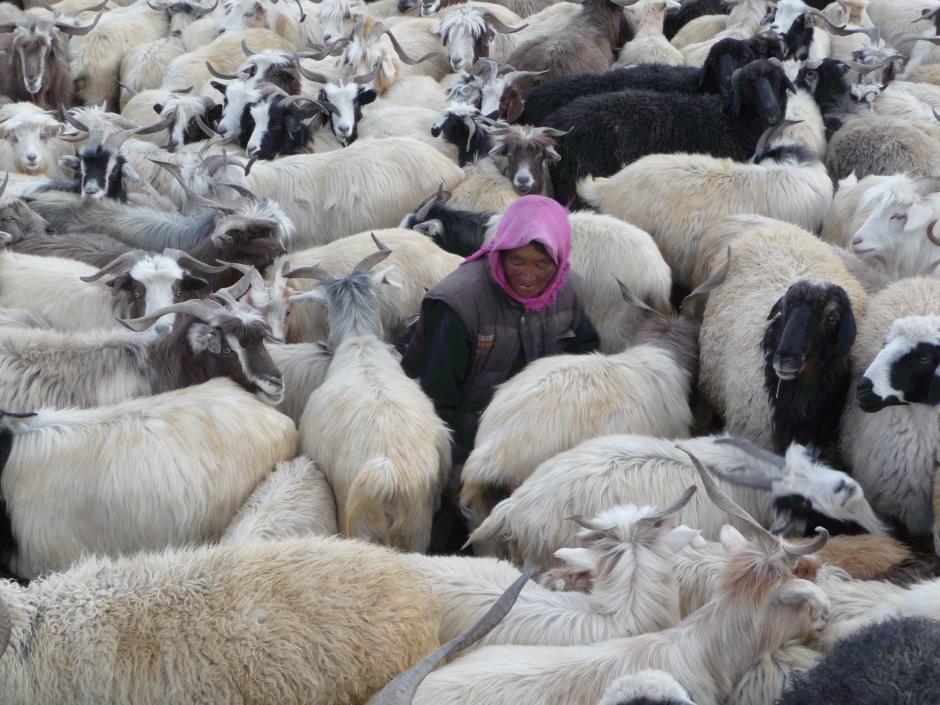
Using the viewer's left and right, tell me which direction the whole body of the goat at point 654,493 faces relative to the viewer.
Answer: facing to the right of the viewer

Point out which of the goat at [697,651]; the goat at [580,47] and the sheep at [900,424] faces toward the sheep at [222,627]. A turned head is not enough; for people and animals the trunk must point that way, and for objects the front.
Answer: the sheep at [900,424]

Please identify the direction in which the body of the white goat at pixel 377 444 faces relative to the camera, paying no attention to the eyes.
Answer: away from the camera

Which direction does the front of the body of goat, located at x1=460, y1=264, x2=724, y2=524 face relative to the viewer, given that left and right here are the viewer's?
facing away from the viewer and to the right of the viewer

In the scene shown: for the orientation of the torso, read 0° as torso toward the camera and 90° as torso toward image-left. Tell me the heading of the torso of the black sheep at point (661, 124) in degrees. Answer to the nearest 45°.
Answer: approximately 270°

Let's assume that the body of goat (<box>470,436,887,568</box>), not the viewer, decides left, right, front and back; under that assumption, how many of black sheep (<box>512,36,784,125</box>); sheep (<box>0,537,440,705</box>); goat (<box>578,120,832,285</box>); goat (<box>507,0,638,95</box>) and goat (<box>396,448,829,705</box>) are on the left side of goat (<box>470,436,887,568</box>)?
3

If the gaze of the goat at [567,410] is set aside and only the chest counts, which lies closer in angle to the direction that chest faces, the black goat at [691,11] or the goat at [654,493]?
the black goat

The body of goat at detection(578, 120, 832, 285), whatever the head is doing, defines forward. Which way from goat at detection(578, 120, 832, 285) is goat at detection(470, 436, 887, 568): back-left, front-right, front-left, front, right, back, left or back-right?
right

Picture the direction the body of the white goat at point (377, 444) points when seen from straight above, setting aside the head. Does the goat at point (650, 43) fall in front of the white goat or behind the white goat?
in front
